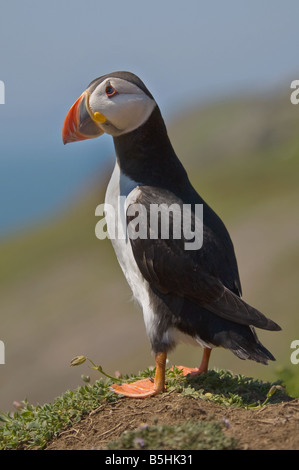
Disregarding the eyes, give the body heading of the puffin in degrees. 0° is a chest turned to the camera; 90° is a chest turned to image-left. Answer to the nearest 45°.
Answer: approximately 90°
